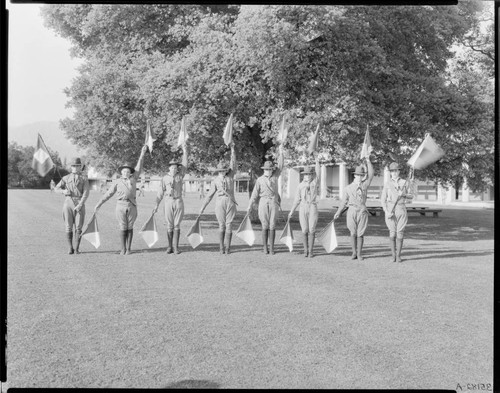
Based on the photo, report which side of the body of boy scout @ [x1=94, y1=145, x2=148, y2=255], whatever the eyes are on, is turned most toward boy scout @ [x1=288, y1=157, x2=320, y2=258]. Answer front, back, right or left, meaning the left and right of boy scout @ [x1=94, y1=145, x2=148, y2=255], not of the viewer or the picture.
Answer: left

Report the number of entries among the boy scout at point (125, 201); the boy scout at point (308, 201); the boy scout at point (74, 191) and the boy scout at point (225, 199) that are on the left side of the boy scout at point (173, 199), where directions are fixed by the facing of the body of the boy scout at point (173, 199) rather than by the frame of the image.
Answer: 2

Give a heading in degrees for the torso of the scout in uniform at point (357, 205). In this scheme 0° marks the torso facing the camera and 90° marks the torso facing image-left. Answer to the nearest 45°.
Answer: approximately 0°

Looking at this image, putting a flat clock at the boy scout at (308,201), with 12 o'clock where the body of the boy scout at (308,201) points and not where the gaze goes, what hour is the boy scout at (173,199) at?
the boy scout at (173,199) is roughly at 3 o'clock from the boy scout at (308,201).

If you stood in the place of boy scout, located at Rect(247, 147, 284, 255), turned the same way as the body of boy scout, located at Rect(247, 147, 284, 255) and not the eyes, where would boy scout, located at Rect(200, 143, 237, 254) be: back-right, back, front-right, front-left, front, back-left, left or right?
right

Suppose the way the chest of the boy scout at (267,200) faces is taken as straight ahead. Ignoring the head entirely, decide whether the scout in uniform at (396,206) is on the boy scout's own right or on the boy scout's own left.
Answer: on the boy scout's own left

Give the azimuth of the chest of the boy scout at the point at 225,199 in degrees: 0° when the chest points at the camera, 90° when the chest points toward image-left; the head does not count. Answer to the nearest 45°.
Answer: approximately 0°

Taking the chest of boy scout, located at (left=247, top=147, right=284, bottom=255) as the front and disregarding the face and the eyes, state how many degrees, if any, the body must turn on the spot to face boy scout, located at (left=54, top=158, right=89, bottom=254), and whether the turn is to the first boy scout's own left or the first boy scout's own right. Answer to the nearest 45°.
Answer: approximately 90° to the first boy scout's own right

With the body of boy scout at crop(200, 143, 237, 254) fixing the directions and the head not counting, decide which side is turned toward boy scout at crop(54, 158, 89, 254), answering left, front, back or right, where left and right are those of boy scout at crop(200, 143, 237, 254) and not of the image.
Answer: right

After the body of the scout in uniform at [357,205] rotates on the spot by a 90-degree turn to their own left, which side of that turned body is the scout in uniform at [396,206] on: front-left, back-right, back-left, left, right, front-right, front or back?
front

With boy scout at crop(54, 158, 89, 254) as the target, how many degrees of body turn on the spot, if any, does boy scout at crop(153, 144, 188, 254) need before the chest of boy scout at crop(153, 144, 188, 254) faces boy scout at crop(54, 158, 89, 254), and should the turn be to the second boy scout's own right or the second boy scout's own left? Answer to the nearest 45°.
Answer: approximately 90° to the second boy scout's own right
